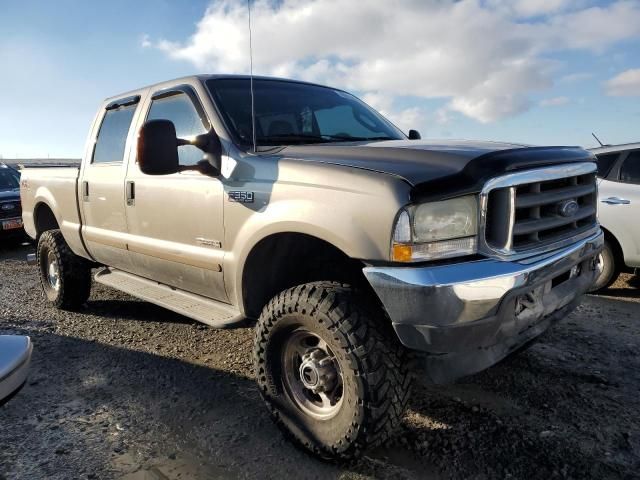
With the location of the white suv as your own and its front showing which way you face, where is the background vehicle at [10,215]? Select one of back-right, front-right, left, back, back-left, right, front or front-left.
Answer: back-right

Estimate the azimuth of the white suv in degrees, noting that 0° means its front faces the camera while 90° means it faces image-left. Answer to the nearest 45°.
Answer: approximately 315°

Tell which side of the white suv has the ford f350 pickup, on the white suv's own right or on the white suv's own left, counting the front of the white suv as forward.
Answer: on the white suv's own right

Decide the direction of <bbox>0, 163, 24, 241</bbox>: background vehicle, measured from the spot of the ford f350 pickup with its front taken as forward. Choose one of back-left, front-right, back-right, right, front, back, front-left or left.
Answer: back

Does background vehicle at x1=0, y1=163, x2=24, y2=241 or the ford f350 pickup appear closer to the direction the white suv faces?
the ford f350 pickup

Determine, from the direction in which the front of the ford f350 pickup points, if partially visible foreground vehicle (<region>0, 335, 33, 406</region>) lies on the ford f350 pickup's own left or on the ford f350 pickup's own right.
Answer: on the ford f350 pickup's own right

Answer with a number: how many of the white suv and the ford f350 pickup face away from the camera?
0

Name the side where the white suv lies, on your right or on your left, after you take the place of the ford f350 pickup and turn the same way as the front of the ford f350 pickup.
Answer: on your left
